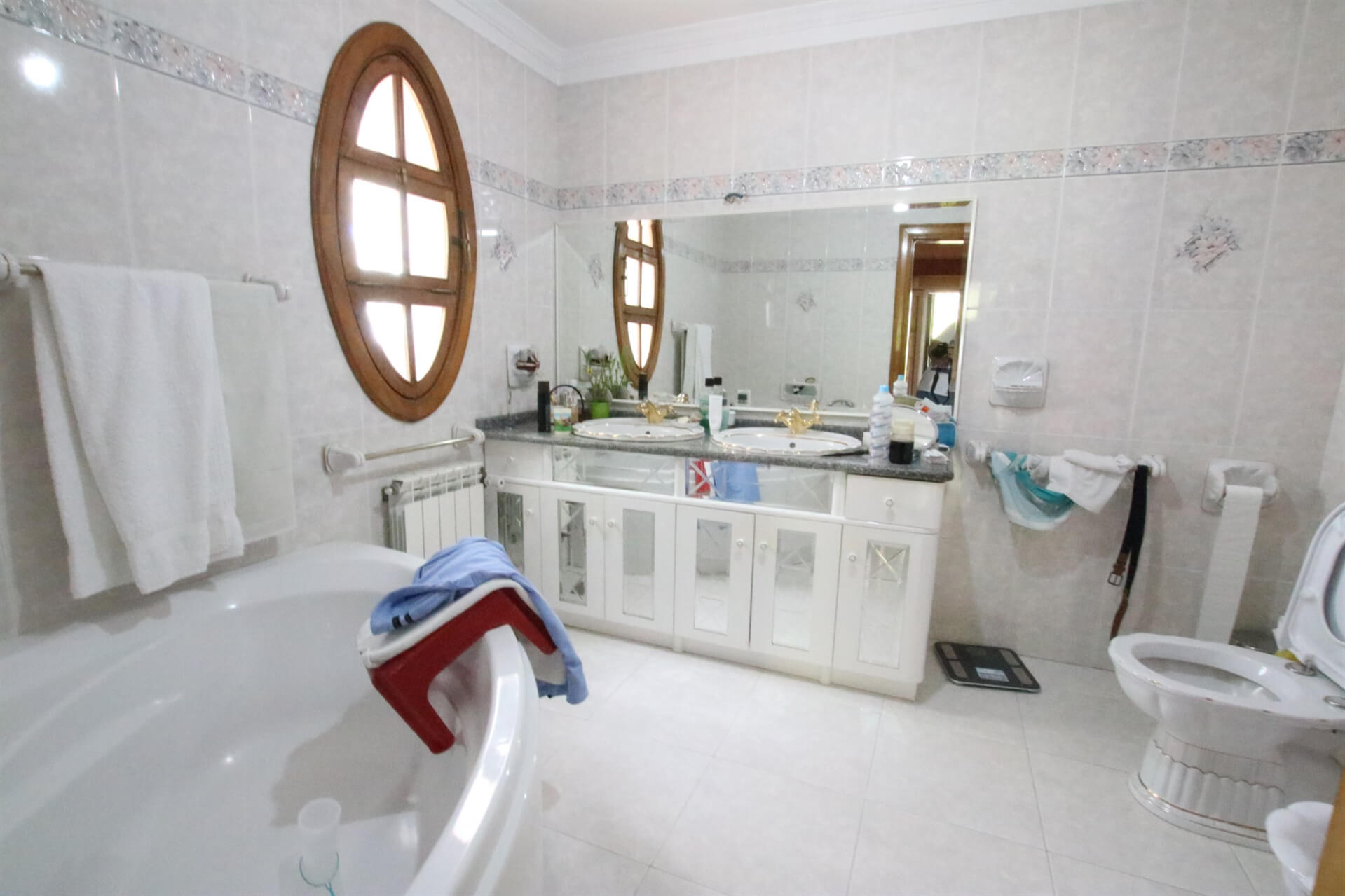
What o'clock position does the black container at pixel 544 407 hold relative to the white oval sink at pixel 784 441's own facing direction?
The black container is roughly at 3 o'clock from the white oval sink.

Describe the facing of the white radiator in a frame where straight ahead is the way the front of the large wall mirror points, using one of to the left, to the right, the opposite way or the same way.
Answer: to the left

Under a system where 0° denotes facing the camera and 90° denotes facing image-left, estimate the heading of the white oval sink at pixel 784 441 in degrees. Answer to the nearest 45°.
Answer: approximately 0°

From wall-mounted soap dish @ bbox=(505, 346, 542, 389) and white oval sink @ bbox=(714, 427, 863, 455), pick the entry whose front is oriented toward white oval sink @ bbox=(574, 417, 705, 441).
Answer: the wall-mounted soap dish
